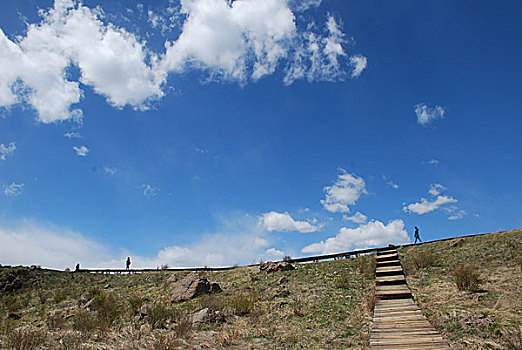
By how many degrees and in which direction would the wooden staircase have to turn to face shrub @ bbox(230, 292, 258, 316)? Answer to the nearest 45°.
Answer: approximately 135° to its right

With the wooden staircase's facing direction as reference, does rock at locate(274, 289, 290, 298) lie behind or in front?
behind

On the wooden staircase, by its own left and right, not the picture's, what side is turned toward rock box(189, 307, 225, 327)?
right

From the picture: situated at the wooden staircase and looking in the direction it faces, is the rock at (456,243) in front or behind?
behind

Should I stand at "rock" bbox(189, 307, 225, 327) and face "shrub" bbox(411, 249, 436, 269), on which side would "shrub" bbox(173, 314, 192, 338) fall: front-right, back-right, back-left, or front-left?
back-right

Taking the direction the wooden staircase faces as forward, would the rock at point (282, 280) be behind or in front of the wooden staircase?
behind

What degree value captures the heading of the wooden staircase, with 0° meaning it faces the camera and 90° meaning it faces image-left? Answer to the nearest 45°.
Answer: approximately 0°

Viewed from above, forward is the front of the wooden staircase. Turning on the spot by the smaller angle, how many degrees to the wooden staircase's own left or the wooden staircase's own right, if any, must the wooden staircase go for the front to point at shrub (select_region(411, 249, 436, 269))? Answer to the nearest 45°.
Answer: approximately 180°

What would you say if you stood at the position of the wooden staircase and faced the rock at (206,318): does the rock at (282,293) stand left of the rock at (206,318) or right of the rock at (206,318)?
right
